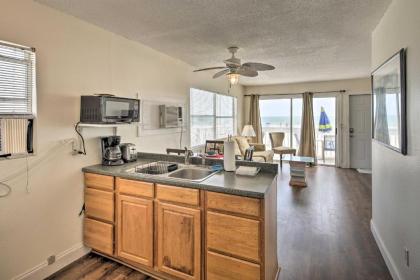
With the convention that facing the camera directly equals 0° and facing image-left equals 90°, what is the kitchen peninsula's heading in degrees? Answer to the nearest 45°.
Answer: approximately 45°

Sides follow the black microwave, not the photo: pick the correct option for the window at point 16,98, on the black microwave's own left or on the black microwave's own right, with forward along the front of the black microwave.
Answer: on the black microwave's own right

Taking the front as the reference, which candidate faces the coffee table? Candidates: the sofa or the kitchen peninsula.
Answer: the sofa

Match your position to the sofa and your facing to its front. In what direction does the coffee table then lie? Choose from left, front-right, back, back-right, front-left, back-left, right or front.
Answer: front

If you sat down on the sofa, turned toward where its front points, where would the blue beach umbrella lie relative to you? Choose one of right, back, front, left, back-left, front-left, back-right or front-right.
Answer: left

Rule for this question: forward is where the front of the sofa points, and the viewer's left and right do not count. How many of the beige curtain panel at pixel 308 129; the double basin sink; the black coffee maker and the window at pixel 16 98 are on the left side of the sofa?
1

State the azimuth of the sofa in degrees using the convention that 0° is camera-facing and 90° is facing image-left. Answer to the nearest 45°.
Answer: approximately 315°

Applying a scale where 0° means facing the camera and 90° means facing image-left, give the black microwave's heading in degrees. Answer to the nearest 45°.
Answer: approximately 315°

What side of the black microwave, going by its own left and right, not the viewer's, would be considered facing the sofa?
left

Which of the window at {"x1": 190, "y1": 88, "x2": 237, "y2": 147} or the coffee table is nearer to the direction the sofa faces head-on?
the coffee table

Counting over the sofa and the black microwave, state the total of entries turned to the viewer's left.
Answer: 0

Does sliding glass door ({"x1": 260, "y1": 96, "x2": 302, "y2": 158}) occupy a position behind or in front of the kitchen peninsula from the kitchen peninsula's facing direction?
behind
